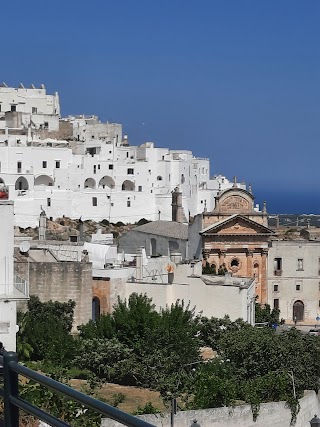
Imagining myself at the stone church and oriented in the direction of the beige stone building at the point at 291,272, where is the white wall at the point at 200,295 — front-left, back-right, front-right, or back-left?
back-right

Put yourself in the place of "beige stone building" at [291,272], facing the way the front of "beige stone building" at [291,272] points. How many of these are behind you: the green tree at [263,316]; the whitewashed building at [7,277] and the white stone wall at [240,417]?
0

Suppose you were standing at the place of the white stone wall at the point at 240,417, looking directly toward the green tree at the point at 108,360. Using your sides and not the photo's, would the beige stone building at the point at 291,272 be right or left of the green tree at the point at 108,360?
right

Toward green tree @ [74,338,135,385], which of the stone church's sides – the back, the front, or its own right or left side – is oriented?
front

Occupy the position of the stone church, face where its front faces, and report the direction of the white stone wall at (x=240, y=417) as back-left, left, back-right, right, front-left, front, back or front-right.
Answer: front

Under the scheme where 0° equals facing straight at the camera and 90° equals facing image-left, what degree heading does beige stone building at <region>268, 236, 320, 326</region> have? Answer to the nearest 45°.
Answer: approximately 0°

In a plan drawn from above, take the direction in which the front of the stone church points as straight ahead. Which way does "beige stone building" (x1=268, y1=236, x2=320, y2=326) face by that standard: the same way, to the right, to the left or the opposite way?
the same way

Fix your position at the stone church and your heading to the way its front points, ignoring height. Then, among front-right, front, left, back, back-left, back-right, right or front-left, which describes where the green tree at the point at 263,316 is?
front

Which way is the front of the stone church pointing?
toward the camera

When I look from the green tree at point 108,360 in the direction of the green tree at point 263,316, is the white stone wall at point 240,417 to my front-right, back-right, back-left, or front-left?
back-right

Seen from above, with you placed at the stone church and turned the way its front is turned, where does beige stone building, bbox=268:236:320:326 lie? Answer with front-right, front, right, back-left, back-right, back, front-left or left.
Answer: back-left

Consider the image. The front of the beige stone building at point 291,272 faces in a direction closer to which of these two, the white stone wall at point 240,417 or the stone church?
the white stone wall

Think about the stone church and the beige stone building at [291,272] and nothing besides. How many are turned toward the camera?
2

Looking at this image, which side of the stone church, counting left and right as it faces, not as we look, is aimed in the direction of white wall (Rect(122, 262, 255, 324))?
front

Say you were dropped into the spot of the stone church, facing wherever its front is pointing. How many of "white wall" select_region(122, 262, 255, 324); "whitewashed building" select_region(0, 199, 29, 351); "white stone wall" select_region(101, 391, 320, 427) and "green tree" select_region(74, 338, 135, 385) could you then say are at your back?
0
